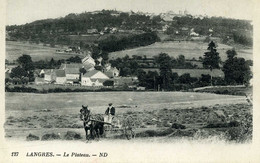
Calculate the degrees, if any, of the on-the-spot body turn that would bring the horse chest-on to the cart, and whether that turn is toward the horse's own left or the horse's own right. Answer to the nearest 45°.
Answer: approximately 135° to the horse's own left

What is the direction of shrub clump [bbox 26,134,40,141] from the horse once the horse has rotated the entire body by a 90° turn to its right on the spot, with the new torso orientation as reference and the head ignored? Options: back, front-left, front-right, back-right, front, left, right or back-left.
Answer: front-left
